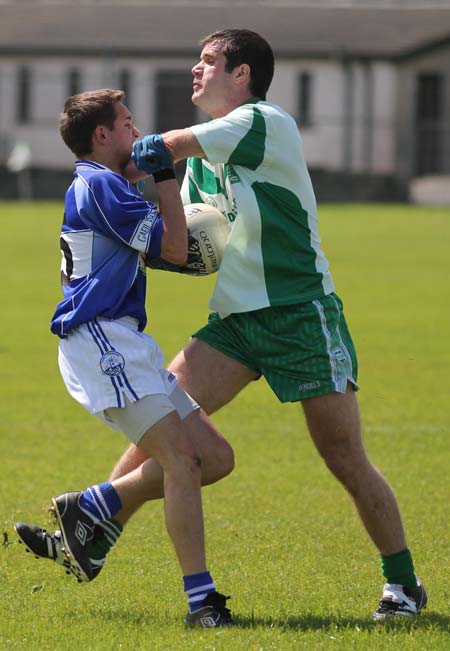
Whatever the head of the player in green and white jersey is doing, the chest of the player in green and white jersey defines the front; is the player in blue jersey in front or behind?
in front

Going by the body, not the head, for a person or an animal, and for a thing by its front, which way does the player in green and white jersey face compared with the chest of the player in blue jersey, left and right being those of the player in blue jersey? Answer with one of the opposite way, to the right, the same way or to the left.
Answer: the opposite way

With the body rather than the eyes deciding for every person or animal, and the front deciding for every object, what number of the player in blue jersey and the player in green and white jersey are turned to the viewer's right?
1

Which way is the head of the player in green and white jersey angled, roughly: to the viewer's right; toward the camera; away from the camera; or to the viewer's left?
to the viewer's left

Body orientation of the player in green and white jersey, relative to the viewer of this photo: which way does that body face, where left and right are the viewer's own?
facing to the left of the viewer

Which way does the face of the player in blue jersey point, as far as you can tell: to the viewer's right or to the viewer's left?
to the viewer's right

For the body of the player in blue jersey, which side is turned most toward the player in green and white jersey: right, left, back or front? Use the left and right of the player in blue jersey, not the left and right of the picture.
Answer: front

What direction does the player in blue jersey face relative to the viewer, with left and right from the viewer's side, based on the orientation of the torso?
facing to the right of the viewer
